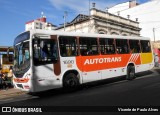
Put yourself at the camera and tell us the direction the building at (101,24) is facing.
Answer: facing the viewer and to the right of the viewer

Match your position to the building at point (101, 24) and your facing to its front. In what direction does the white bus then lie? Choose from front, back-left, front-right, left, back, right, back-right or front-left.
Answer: front-right

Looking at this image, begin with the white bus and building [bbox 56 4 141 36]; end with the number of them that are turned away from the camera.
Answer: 0

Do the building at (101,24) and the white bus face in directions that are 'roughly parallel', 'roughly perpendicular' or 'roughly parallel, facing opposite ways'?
roughly perpendicular

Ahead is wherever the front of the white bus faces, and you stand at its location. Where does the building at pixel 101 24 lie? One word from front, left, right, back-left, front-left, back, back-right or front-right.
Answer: back-right

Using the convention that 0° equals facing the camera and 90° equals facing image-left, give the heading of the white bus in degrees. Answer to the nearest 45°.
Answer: approximately 45°
